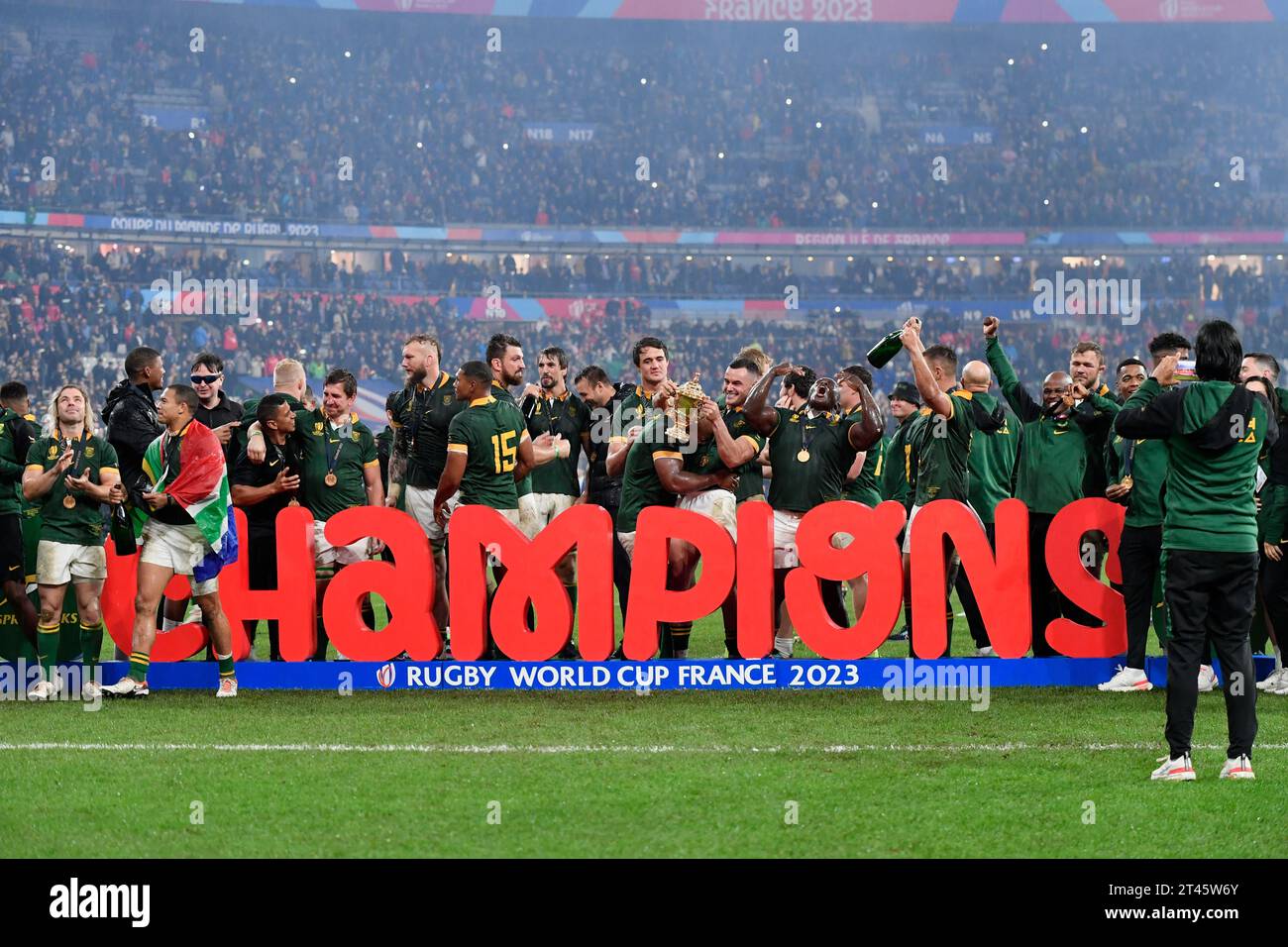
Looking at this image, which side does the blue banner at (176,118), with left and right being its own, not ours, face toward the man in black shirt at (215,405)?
front

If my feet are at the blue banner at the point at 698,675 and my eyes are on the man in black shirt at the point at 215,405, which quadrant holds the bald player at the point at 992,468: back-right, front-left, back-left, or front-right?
back-right

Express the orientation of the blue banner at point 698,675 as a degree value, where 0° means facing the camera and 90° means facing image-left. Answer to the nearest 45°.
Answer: approximately 0°

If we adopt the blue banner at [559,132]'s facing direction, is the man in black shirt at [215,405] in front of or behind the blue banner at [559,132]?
in front

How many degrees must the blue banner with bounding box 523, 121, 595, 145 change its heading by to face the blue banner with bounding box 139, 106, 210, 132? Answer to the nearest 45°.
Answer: approximately 90° to its right

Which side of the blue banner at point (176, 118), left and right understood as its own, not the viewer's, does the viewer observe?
front

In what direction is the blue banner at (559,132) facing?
toward the camera

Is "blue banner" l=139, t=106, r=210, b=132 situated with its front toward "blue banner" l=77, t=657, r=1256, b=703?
yes

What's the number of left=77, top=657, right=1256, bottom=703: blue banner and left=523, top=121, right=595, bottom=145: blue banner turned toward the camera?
2
